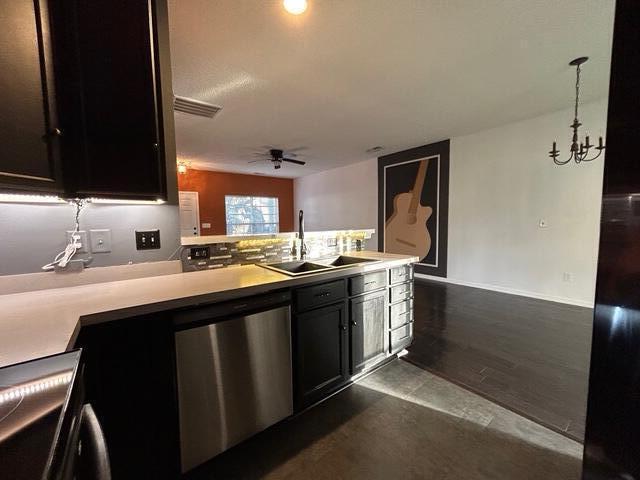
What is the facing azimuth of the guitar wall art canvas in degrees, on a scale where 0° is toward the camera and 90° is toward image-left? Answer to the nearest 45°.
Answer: approximately 45°

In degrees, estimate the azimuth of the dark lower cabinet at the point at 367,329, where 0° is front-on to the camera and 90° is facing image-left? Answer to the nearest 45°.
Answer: approximately 315°

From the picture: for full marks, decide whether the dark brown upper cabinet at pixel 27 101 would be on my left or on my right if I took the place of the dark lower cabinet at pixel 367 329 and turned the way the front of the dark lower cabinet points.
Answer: on my right

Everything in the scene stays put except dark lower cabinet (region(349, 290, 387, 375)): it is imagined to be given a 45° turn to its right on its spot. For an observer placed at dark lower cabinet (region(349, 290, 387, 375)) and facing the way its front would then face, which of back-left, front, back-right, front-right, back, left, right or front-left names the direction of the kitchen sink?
right

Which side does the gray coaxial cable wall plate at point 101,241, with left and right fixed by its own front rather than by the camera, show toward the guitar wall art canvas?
left

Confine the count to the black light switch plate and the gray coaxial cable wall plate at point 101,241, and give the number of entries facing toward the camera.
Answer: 2
